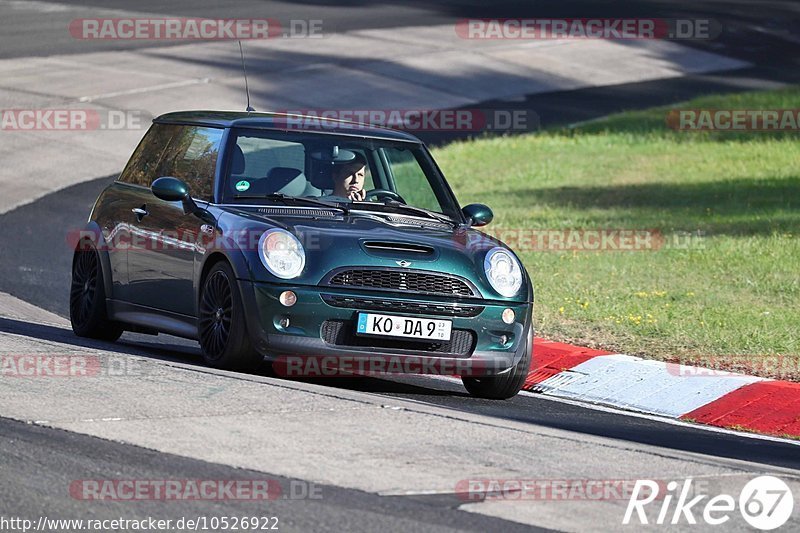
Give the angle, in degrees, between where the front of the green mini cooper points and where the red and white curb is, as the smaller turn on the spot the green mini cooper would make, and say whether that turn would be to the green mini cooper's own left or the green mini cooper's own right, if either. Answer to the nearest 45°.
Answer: approximately 45° to the green mini cooper's own left

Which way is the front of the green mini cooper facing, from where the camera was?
facing the viewer and to the right of the viewer
